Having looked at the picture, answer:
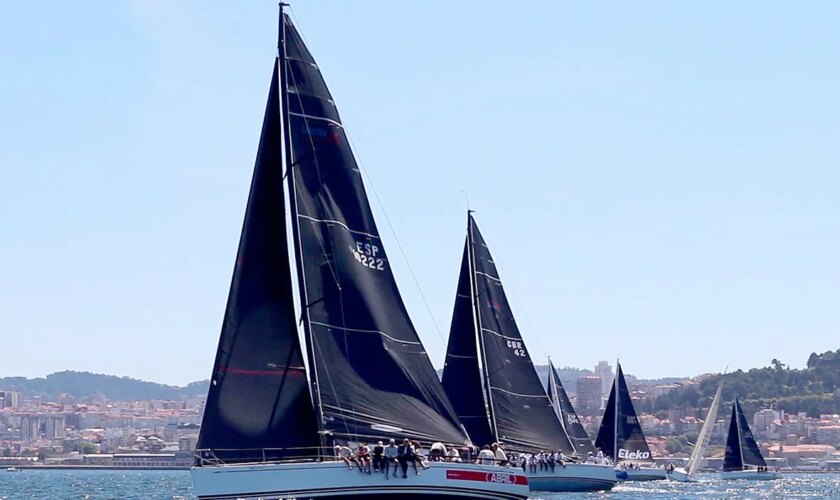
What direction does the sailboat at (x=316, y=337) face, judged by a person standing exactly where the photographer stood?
facing to the left of the viewer

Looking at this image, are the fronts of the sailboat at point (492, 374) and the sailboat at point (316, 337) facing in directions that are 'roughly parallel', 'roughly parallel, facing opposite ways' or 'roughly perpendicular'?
roughly parallel

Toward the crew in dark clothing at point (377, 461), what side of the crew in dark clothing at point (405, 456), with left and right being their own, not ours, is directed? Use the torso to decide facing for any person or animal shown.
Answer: right

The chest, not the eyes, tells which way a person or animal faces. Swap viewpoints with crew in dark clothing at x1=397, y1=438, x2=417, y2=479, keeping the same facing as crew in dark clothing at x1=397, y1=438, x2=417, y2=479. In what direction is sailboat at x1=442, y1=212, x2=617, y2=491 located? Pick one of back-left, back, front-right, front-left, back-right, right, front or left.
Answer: back

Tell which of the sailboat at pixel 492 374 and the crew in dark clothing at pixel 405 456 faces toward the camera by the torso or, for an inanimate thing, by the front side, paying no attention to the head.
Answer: the crew in dark clothing

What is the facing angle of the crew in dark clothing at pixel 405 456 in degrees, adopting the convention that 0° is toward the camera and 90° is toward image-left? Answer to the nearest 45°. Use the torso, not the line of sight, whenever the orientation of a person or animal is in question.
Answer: approximately 0°

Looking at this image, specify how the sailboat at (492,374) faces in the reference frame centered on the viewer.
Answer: facing to the left of the viewer

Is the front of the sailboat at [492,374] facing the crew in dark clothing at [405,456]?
no

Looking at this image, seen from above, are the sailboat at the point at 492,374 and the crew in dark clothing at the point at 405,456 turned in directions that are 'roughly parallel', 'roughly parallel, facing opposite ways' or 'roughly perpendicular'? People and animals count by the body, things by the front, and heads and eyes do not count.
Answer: roughly perpendicular

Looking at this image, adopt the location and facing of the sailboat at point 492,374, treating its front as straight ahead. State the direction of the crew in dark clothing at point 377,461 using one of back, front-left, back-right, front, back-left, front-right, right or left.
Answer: left

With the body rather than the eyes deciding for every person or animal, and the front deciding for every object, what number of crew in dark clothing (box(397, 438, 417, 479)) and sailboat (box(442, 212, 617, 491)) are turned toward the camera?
1
